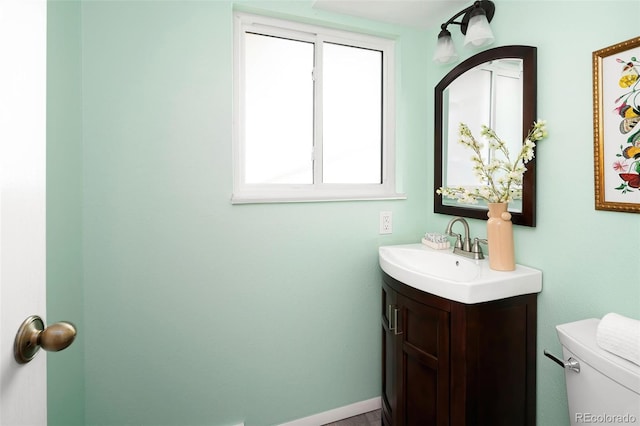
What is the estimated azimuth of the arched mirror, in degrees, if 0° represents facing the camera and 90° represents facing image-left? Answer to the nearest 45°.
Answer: approximately 45°

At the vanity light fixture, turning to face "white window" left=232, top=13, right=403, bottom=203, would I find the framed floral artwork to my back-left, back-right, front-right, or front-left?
back-left

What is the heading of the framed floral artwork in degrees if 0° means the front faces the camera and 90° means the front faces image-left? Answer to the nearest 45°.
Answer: approximately 45°

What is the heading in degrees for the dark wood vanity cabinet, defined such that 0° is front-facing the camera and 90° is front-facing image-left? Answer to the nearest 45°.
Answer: approximately 45°
